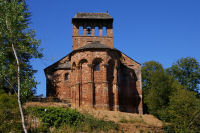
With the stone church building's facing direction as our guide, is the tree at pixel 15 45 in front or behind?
behind

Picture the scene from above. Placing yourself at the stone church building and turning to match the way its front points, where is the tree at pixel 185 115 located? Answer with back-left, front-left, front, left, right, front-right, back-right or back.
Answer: back-right

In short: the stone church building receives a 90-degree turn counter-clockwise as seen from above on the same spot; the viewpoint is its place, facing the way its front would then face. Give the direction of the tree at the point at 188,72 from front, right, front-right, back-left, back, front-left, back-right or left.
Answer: back-right

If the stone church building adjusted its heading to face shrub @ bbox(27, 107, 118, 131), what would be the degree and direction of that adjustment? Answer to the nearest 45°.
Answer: approximately 180°

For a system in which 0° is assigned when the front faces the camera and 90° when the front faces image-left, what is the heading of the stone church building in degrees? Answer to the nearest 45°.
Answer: approximately 180°
